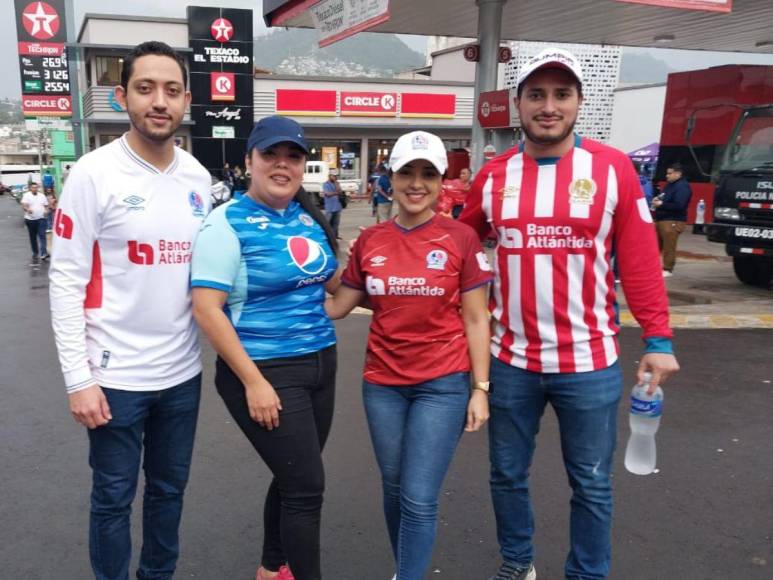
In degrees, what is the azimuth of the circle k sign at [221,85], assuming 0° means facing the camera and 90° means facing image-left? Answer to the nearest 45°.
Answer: approximately 0°

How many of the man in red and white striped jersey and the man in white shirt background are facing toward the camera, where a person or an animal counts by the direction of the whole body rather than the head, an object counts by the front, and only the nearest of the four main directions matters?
2

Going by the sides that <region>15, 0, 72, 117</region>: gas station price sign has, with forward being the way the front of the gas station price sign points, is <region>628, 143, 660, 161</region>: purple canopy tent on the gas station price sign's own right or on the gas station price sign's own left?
on the gas station price sign's own left

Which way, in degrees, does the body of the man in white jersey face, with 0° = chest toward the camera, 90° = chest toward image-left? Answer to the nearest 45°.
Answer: approximately 315°
